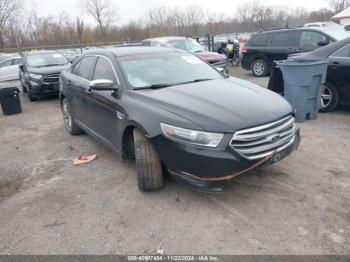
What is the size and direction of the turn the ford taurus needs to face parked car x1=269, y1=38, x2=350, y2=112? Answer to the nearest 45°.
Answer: approximately 90° to its left

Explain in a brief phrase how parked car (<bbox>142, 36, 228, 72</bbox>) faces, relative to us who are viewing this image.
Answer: facing the viewer and to the right of the viewer

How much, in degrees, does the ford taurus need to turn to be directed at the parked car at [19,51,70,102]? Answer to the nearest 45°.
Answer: approximately 180°

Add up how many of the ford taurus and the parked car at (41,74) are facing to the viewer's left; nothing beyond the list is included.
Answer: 0

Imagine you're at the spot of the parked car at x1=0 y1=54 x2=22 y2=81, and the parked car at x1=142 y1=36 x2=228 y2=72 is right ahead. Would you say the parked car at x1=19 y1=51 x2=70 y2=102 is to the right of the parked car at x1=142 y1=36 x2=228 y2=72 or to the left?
right

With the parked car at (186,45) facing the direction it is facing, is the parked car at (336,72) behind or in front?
in front

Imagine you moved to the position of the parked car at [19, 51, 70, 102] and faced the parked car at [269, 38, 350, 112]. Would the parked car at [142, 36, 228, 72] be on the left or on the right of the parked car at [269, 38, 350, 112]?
left

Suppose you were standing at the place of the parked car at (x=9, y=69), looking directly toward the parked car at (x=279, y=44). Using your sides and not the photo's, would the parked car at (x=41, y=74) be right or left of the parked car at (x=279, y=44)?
right
